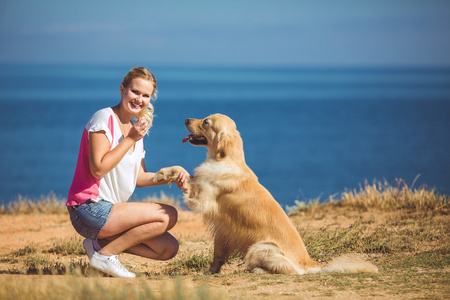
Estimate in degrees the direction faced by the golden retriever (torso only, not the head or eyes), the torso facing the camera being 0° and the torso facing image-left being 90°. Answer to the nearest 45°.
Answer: approximately 90°

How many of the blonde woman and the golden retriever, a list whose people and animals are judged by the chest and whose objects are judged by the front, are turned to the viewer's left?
1

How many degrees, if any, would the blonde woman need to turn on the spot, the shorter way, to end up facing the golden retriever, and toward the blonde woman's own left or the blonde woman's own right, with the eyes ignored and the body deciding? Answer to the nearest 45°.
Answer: approximately 45° to the blonde woman's own left

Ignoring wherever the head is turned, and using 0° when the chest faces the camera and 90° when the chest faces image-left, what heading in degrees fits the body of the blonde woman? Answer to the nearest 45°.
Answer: approximately 315°

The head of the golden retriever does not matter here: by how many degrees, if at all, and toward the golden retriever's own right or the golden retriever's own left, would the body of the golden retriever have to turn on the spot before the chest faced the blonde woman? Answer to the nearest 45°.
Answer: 0° — it already faces them
